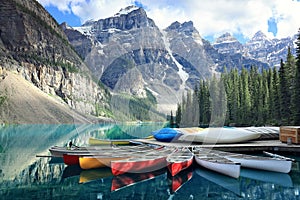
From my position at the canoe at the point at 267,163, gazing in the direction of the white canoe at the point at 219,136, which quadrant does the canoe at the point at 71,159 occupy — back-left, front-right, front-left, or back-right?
front-left

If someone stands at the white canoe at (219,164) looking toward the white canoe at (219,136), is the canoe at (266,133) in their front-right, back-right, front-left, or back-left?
front-right
